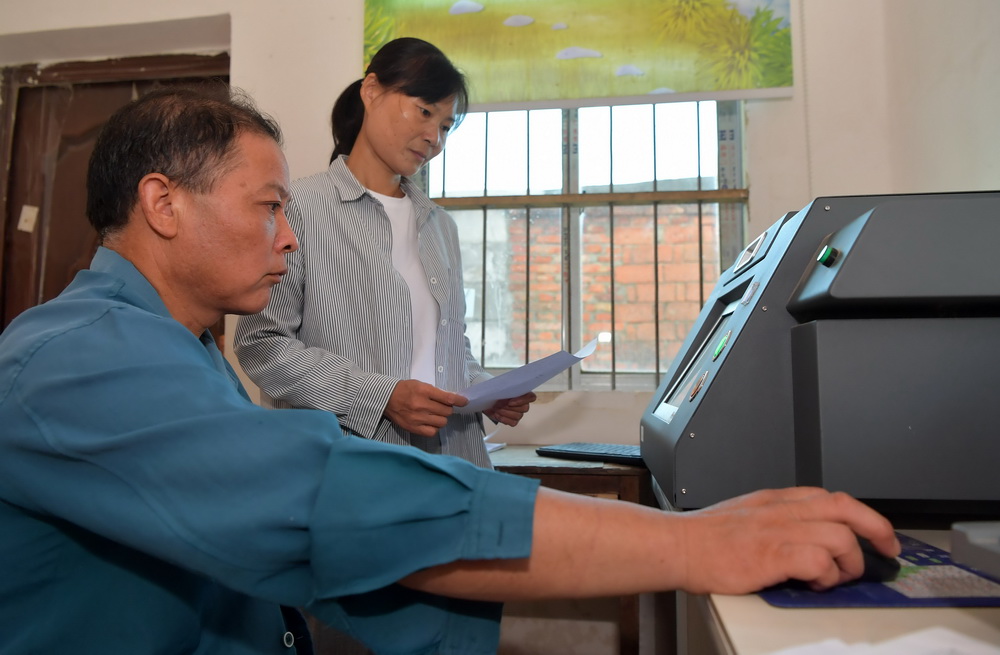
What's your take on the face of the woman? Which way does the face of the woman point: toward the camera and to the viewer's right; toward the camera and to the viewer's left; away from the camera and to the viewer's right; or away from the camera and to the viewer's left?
toward the camera and to the viewer's right

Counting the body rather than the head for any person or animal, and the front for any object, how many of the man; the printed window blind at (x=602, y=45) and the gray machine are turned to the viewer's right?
1

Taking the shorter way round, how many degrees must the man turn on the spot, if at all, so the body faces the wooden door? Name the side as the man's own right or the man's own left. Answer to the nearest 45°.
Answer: approximately 135° to the man's own left

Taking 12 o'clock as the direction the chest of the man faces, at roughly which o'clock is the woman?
The woman is roughly at 9 o'clock from the man.

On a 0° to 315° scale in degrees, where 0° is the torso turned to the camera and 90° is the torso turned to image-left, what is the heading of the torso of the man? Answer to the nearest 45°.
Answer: approximately 270°

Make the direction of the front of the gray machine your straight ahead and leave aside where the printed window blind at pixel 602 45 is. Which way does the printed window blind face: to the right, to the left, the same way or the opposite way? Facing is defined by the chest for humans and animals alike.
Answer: to the left

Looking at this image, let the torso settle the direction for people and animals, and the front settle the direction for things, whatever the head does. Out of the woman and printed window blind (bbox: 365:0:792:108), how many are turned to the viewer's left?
0

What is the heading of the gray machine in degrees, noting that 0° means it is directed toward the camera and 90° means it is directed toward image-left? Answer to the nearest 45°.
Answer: approximately 90°

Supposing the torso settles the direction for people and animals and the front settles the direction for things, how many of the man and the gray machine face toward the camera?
0

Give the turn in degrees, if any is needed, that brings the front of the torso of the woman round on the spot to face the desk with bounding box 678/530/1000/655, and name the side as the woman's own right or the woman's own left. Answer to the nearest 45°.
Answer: approximately 45° to the woman's own right

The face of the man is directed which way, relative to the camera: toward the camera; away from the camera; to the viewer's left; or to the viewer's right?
to the viewer's right

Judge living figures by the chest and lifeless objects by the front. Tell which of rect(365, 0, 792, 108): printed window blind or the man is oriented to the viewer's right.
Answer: the man

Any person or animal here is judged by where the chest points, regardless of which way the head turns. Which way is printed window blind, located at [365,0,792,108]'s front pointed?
toward the camera

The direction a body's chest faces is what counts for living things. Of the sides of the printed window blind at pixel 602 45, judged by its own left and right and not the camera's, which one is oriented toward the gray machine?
front

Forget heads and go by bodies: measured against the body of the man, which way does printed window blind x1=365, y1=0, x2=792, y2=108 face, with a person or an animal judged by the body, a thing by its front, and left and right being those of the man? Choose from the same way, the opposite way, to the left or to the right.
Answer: to the right
